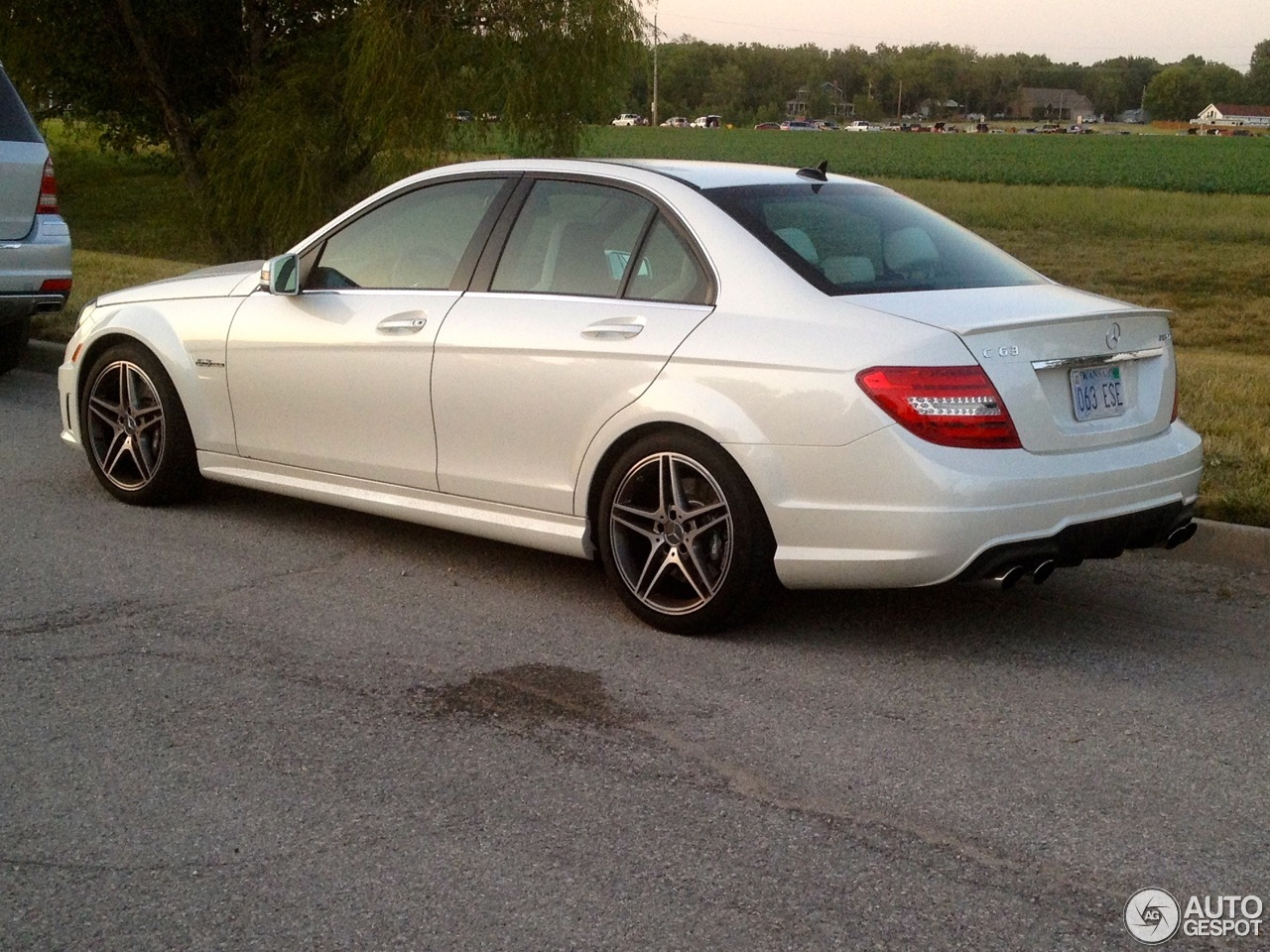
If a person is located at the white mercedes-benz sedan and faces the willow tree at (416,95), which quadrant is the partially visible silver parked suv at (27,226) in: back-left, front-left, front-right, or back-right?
front-left

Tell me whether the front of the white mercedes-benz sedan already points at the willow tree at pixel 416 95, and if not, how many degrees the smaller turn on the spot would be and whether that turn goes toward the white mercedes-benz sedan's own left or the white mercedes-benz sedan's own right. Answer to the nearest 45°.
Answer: approximately 45° to the white mercedes-benz sedan's own right

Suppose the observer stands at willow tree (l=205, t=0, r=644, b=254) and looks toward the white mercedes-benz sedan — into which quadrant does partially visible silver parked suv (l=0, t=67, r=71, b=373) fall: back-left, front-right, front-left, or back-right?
front-right

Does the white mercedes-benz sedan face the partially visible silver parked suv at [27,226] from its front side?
yes

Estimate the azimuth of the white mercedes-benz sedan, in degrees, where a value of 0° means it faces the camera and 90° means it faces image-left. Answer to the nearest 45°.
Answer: approximately 135°
